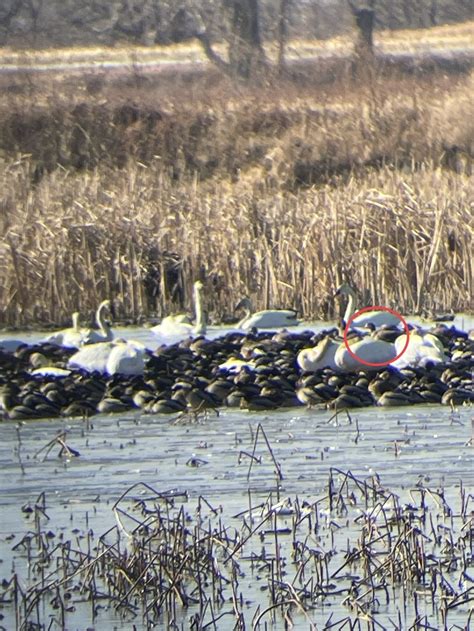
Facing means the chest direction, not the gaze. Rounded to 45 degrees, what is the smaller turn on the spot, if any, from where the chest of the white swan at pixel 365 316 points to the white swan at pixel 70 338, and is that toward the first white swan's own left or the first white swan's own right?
0° — it already faces it

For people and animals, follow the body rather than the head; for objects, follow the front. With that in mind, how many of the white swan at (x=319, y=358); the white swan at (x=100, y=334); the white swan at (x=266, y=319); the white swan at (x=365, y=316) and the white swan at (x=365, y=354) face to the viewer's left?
4

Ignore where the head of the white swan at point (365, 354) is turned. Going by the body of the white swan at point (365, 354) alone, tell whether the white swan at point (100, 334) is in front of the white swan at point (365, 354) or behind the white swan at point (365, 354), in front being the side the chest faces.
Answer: in front

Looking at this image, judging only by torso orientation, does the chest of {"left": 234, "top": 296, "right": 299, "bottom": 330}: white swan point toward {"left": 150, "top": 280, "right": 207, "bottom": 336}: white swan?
yes

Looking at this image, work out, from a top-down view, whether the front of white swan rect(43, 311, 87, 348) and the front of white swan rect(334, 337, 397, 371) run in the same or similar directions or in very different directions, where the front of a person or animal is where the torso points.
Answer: very different directions

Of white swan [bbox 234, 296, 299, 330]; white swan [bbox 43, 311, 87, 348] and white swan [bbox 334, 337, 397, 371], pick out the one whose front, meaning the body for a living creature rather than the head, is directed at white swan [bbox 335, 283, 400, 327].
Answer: white swan [bbox 43, 311, 87, 348]

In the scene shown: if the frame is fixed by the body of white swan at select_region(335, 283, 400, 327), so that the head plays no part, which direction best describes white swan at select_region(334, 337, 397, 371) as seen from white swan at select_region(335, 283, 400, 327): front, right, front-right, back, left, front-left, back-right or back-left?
left

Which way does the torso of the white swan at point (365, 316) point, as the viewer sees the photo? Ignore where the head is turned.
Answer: to the viewer's left

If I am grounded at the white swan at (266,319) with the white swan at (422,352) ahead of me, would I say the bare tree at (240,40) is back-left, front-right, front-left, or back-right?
back-left

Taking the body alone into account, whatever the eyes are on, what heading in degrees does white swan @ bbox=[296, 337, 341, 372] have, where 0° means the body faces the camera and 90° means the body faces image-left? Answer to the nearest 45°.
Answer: approximately 90°
